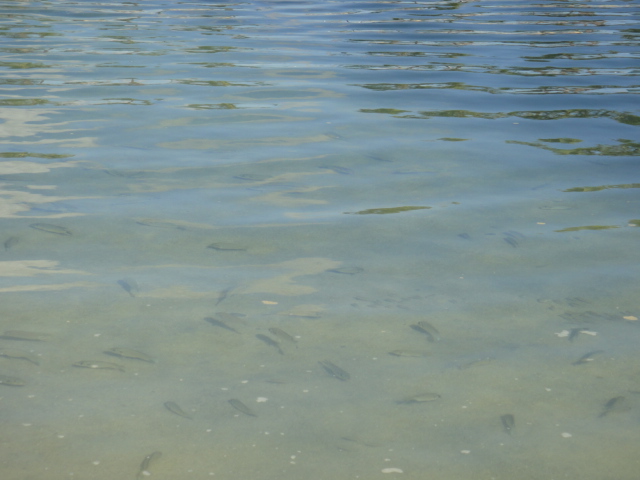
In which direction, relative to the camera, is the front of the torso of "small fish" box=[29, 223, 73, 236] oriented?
to the viewer's left

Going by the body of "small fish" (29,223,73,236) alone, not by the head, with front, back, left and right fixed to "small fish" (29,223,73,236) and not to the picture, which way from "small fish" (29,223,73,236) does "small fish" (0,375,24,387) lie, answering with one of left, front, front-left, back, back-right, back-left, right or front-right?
left

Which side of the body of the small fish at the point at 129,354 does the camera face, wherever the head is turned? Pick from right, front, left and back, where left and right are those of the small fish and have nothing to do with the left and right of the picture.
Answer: left

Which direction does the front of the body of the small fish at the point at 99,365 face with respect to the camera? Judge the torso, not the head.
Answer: to the viewer's left

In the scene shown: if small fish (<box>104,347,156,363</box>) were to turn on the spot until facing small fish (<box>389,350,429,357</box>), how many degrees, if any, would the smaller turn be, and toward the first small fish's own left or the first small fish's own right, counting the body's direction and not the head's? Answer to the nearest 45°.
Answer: approximately 180°
